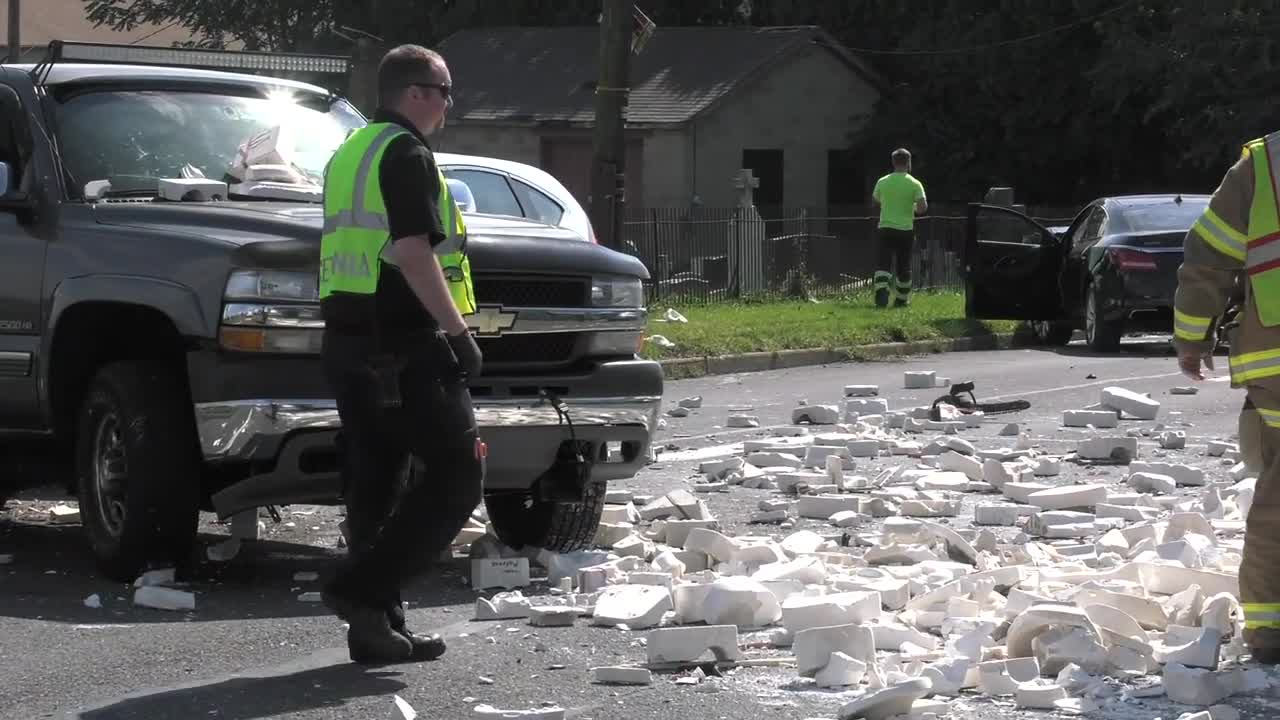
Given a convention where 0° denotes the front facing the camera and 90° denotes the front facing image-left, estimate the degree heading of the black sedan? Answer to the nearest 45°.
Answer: approximately 135°

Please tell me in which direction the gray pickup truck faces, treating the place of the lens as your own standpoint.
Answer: facing the viewer and to the right of the viewer

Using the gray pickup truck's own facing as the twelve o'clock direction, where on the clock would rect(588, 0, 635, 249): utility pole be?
The utility pole is roughly at 8 o'clock from the gray pickup truck.

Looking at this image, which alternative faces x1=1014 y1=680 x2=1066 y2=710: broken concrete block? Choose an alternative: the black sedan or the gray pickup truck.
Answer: the gray pickup truck

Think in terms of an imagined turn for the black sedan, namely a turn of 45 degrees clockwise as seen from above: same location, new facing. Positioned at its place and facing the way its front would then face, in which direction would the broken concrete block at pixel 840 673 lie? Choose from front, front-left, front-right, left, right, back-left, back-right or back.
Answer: back

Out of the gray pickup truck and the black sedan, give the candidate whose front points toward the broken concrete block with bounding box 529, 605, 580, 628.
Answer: the gray pickup truck

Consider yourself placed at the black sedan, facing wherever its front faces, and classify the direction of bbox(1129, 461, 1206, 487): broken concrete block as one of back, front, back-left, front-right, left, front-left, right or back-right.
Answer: back-left

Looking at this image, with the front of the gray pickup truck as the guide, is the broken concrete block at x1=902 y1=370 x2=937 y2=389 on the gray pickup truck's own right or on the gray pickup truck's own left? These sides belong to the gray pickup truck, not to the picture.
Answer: on the gray pickup truck's own left

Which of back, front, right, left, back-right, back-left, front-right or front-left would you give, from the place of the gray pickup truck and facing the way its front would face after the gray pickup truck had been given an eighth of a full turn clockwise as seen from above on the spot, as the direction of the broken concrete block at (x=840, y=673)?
front-left

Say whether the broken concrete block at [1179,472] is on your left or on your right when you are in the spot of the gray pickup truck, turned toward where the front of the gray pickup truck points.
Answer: on your left

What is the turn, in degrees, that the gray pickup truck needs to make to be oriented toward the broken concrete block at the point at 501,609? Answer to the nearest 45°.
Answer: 0° — it already faces it

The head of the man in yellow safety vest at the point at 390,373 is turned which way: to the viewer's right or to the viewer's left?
to the viewer's right

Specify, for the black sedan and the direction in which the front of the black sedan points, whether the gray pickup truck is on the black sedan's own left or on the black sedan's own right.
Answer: on the black sedan's own left

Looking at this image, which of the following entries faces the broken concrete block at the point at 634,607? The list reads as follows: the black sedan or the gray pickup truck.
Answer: the gray pickup truck
